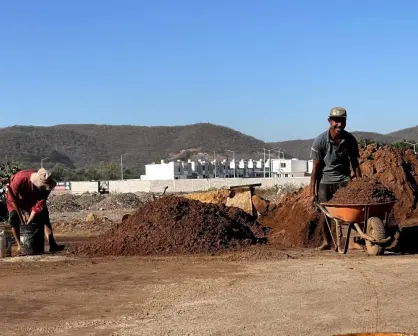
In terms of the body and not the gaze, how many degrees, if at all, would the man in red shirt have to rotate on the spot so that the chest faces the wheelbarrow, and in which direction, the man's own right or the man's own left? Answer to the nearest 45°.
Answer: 0° — they already face it

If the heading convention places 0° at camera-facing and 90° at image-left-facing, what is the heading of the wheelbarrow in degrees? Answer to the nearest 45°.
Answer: approximately 315°

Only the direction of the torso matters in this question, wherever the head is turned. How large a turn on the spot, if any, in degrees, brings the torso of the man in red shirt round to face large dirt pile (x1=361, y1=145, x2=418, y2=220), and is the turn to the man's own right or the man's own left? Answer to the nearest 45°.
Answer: approximately 45° to the man's own left

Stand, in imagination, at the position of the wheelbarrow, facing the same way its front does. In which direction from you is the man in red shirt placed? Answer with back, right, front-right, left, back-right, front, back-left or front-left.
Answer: back-right

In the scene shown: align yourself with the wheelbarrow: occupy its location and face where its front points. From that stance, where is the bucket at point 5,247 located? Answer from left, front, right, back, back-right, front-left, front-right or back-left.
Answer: back-right

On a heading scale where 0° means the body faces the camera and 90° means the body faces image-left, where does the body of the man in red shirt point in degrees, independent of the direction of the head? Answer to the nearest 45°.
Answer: approximately 315°

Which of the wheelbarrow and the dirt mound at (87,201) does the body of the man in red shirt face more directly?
the wheelbarrow
